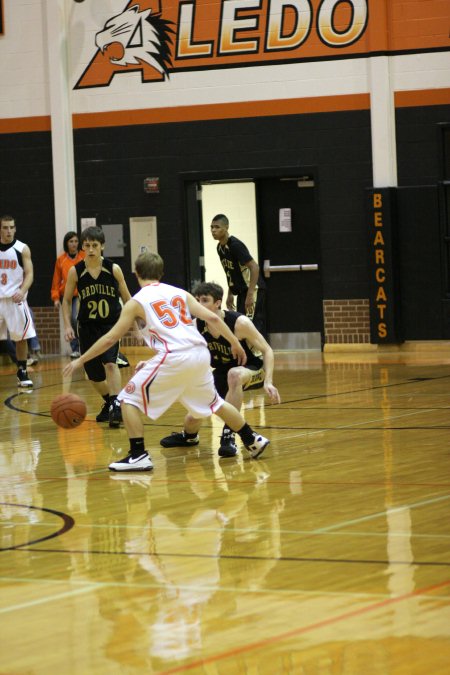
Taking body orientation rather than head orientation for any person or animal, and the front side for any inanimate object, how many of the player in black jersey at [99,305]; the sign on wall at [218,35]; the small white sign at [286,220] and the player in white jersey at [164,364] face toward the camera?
3

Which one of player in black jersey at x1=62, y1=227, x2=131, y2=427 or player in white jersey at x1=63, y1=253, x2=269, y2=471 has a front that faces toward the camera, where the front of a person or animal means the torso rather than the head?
the player in black jersey

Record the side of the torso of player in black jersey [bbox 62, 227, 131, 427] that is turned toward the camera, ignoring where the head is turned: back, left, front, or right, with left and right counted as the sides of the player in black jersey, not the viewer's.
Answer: front

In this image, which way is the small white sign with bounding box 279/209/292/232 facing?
toward the camera

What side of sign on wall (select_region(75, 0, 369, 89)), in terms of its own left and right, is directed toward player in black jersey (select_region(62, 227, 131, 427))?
front

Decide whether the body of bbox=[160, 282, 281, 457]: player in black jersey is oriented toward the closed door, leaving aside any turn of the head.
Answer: no

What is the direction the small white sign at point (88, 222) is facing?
toward the camera

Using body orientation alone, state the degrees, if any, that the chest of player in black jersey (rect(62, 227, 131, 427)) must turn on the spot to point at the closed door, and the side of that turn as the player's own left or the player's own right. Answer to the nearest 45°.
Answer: approximately 180°

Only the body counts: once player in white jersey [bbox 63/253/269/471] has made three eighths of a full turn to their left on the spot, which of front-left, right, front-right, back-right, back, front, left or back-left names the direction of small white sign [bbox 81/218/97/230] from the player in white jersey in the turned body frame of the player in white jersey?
back

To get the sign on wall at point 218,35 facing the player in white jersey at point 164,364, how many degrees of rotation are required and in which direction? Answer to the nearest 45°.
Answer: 0° — it already faces them

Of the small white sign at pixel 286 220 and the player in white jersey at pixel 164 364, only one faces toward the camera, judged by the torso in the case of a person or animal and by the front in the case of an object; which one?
the small white sign

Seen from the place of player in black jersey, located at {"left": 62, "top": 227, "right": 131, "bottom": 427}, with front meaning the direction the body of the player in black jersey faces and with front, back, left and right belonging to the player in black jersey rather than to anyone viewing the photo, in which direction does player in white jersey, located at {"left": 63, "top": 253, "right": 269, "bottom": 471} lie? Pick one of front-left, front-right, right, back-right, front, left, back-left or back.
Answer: front

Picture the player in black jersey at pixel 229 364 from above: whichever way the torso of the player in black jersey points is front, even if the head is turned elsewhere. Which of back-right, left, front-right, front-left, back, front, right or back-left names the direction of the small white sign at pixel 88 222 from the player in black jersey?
back-right

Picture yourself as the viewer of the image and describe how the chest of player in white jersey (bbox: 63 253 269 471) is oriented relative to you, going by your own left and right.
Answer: facing away from the viewer and to the left of the viewer

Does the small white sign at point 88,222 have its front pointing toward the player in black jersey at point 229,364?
yes

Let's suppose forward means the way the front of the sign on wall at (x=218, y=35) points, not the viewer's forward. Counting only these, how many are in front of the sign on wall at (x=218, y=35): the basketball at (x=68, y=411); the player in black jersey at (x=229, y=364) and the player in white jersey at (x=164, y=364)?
3

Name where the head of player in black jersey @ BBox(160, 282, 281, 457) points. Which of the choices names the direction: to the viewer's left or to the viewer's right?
to the viewer's left
